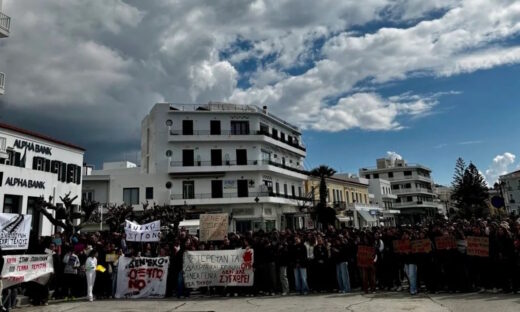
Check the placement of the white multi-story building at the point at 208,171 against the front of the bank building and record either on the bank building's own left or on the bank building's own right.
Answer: on the bank building's own left

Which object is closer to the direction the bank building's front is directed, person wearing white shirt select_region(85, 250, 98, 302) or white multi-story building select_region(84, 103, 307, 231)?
the person wearing white shirt

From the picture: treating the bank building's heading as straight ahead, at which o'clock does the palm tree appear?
The palm tree is roughly at 10 o'clock from the bank building.

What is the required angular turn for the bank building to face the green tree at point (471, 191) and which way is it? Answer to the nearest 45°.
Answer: approximately 45° to its left

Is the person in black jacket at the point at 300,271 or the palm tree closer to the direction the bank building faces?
the person in black jacket

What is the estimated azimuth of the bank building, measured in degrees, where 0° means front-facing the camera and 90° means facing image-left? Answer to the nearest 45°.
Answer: approximately 315°

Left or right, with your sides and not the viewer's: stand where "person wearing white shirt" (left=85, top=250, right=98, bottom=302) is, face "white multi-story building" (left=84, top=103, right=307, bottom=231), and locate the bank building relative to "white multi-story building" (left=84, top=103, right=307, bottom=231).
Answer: left
